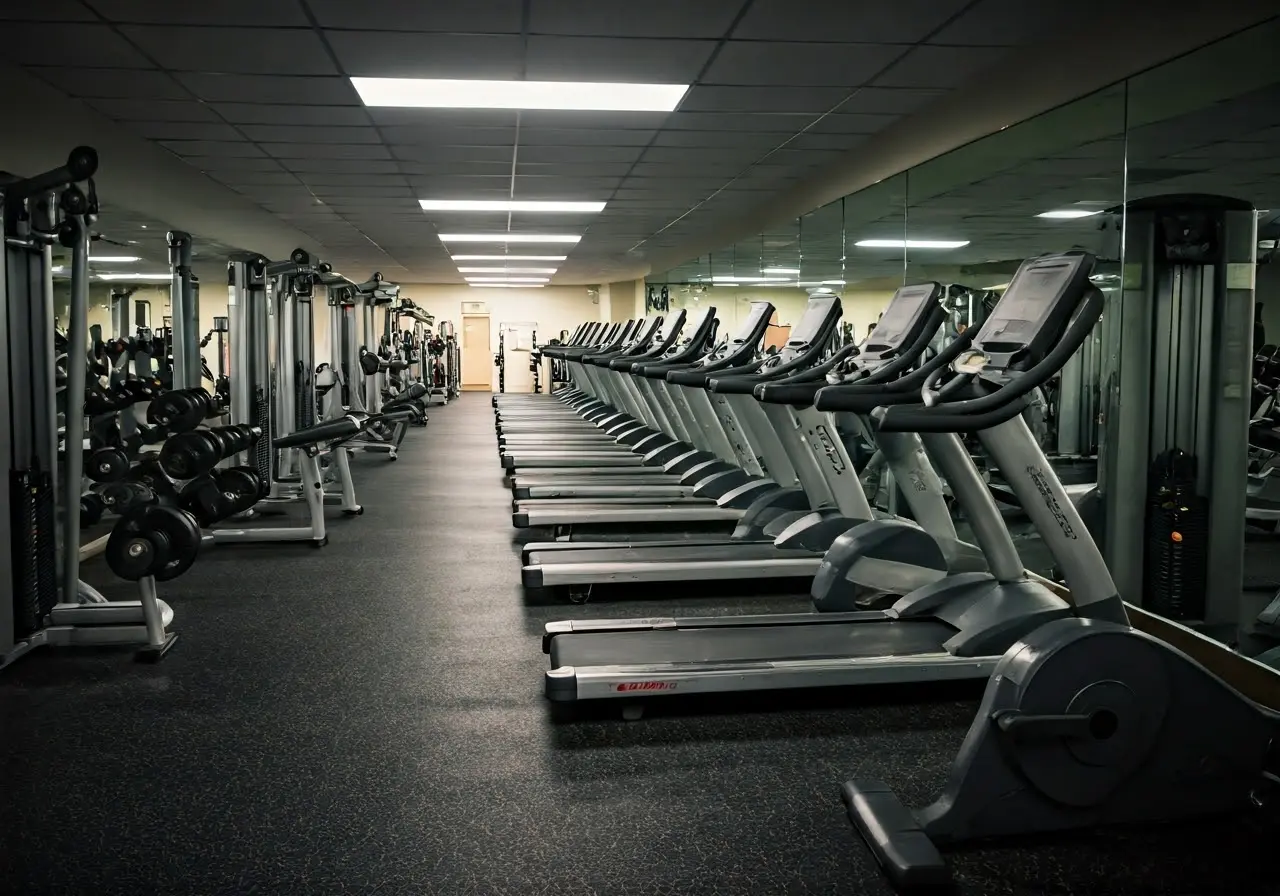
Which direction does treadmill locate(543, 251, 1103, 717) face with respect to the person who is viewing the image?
facing to the right of the viewer

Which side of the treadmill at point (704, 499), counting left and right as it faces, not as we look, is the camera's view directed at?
right

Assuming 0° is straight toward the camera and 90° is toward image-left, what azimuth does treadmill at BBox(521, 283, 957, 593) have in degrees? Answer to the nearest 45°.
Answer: approximately 270°

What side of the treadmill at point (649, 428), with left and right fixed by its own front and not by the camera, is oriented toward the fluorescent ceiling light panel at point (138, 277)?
back

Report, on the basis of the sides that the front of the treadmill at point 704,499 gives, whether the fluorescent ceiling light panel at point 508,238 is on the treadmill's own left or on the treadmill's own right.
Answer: on the treadmill's own left
